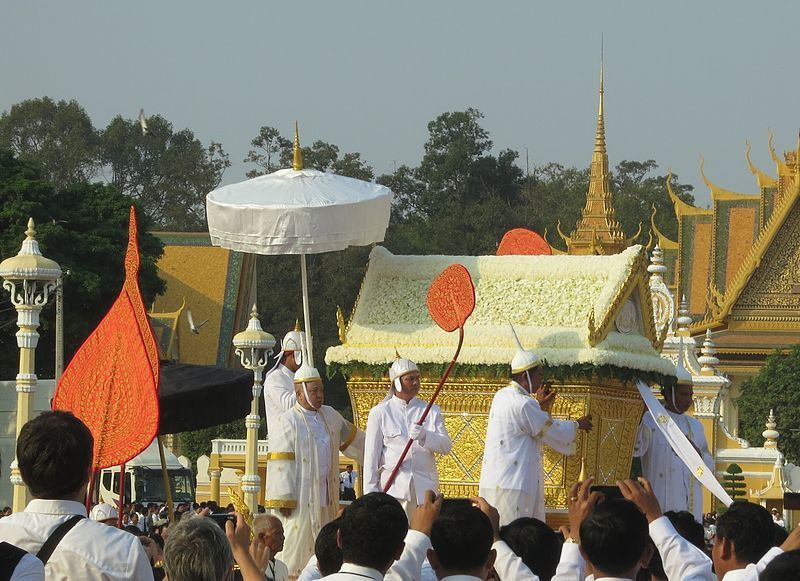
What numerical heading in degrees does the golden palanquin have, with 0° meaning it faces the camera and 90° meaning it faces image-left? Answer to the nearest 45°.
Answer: approximately 315°

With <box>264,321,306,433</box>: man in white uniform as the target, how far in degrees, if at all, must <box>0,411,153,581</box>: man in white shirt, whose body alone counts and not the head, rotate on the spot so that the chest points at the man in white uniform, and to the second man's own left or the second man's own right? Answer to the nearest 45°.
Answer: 0° — they already face them

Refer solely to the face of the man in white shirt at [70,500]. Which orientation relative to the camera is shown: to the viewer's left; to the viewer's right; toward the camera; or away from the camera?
away from the camera

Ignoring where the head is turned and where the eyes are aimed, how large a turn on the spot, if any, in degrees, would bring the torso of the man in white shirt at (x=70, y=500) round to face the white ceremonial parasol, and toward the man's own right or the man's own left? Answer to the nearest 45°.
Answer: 0° — they already face it

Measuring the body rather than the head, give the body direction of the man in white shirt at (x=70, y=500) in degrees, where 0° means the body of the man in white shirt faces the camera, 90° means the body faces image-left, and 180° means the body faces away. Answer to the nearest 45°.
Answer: approximately 180°

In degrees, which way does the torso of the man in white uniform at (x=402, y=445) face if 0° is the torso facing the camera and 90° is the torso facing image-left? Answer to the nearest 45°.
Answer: approximately 315°
